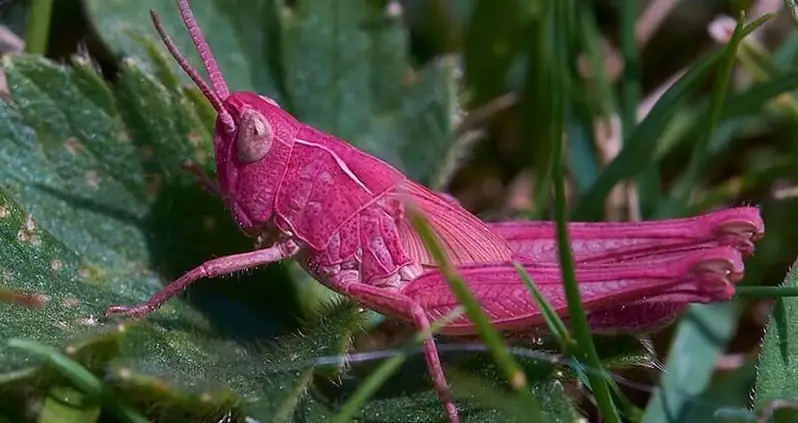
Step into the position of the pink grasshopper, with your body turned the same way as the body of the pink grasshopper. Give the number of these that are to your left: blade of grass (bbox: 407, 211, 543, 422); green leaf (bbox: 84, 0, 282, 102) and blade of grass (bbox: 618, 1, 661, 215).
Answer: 1

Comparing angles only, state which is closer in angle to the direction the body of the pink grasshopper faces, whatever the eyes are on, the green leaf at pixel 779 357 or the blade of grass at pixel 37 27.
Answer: the blade of grass

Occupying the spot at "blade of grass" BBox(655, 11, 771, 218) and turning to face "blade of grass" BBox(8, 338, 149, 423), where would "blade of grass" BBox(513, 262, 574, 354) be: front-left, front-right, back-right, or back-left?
front-left

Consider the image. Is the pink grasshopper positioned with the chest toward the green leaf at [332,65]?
no

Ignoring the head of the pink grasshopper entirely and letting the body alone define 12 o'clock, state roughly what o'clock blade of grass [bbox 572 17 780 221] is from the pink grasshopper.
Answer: The blade of grass is roughly at 5 o'clock from the pink grasshopper.

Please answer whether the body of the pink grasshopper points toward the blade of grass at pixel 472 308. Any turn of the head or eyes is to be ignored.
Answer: no

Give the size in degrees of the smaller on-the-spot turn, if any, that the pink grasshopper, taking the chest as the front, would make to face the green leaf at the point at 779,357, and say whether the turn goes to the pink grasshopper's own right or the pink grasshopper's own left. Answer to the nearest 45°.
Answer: approximately 135° to the pink grasshopper's own left

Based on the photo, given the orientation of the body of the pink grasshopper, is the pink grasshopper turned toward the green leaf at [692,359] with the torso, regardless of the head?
no

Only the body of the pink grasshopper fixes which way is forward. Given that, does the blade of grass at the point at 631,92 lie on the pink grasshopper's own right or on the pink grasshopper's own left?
on the pink grasshopper's own right

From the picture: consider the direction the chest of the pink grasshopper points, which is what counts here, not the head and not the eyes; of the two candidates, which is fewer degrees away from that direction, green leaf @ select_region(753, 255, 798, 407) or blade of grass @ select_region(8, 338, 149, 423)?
the blade of grass

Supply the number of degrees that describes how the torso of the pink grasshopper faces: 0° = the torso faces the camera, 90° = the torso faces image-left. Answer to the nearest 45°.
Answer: approximately 90°

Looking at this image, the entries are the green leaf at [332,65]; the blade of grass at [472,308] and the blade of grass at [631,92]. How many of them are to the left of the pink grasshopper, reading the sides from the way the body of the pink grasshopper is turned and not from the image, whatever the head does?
1

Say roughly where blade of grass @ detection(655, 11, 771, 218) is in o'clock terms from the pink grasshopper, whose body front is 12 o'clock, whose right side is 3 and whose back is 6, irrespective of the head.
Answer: The blade of grass is roughly at 5 o'clock from the pink grasshopper.

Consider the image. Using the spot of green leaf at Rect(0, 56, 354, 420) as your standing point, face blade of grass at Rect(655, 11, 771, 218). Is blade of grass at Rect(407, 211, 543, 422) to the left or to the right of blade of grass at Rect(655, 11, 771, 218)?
right
